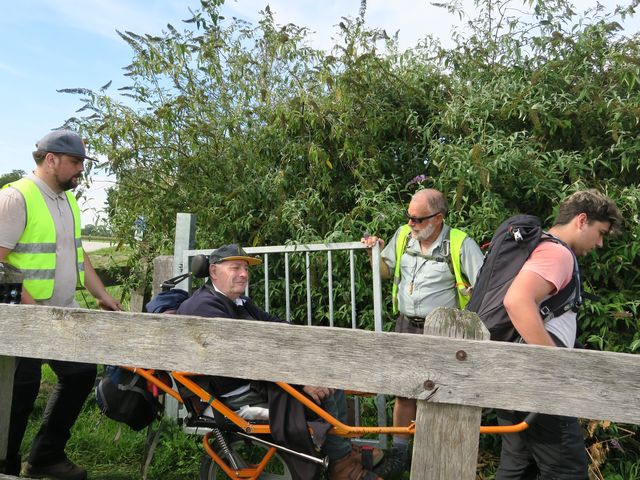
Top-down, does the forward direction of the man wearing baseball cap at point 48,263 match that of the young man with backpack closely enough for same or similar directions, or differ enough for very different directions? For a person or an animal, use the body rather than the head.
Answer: same or similar directions

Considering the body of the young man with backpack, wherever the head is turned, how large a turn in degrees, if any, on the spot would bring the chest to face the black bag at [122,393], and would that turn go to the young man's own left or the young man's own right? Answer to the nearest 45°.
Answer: approximately 180°

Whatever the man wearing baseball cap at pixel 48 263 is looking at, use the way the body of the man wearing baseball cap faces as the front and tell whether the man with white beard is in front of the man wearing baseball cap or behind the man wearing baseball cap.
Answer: in front

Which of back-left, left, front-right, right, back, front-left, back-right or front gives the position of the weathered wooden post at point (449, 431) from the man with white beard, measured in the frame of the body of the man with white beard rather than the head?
front-left

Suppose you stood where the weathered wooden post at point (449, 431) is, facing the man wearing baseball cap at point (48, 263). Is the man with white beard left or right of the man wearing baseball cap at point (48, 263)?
right

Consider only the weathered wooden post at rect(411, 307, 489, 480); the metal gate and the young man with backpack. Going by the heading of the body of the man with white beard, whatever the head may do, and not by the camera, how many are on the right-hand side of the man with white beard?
1

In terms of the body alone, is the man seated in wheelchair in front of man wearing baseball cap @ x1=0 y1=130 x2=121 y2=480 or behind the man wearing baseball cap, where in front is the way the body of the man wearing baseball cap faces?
in front

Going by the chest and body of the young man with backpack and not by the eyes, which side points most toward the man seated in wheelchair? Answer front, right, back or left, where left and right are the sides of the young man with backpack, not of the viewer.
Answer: back

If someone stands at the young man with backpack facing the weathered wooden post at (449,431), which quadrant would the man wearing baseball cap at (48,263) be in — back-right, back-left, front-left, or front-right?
front-right

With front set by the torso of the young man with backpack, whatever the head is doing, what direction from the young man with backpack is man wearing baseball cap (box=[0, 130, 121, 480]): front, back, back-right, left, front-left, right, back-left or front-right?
back

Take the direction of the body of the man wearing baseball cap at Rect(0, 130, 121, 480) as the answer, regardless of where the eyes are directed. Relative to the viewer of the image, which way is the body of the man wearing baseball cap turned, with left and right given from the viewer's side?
facing the viewer and to the right of the viewer

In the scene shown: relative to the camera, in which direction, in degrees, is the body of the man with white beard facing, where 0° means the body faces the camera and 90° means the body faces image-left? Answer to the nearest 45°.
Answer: approximately 45°

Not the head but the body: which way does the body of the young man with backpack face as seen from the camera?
to the viewer's right
